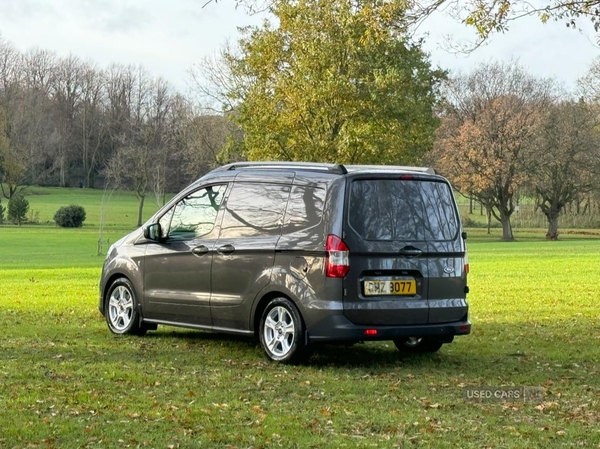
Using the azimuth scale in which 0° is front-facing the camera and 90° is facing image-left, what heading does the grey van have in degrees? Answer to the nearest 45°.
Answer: approximately 135°
